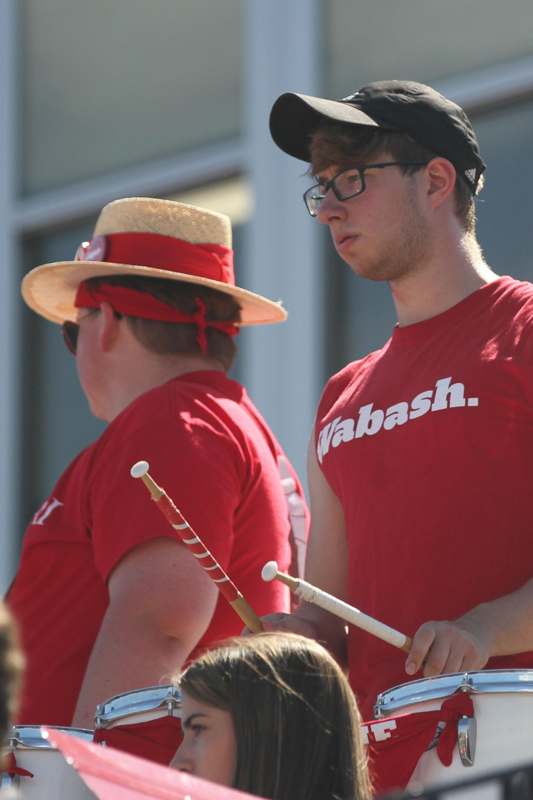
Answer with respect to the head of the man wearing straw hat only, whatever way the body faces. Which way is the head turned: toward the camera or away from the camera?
away from the camera

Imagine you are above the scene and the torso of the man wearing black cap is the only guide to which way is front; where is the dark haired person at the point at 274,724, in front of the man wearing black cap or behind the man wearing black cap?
in front

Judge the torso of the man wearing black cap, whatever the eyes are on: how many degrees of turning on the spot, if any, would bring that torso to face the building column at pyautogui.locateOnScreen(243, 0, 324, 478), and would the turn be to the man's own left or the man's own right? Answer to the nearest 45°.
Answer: approximately 135° to the man's own right

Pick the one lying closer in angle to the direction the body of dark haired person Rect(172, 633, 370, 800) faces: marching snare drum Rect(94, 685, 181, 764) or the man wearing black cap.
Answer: the marching snare drum

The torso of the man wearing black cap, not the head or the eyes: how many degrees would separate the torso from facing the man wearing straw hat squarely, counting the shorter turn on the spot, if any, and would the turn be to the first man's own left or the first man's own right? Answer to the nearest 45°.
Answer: approximately 90° to the first man's own right

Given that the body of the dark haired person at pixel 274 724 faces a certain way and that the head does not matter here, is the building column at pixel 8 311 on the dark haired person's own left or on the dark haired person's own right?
on the dark haired person's own right

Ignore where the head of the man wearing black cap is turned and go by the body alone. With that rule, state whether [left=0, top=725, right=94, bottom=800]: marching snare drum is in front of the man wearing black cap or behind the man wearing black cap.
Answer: in front

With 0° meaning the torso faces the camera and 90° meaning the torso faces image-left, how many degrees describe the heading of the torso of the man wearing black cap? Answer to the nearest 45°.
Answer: approximately 45°
